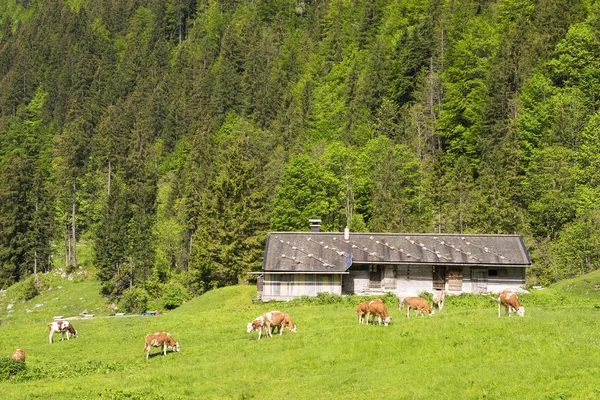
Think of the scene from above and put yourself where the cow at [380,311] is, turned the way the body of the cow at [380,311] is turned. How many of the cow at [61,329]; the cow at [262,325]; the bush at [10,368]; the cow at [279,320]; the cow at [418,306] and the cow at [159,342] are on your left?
1

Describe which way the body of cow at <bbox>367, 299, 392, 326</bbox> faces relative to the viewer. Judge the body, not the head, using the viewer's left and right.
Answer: facing the viewer and to the right of the viewer

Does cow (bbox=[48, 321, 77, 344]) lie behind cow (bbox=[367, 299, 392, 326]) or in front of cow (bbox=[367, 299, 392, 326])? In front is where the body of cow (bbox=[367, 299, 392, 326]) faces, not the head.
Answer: behind

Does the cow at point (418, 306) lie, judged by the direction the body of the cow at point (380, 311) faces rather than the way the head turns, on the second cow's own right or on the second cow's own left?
on the second cow's own left

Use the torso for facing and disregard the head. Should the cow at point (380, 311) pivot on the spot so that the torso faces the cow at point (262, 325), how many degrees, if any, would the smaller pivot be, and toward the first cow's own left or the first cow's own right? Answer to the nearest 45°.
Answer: approximately 135° to the first cow's own right

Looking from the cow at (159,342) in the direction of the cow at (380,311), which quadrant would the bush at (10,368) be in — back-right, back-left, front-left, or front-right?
back-right

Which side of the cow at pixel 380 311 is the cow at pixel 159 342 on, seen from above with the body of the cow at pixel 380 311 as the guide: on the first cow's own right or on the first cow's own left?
on the first cow's own right

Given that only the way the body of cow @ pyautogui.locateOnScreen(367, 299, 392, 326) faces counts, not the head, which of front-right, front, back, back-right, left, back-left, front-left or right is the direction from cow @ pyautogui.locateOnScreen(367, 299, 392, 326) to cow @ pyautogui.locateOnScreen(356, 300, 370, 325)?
back

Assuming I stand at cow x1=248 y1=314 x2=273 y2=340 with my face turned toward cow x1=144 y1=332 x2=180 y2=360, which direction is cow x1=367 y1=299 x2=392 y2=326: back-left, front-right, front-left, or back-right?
back-left

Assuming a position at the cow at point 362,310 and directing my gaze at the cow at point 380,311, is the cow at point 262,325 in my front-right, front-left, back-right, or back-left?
back-right

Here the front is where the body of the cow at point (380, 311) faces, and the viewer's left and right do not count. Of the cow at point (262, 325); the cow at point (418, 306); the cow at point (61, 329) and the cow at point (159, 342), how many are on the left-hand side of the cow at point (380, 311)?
1

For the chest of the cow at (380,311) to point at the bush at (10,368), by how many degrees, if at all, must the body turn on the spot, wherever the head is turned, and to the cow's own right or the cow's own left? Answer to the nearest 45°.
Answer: approximately 135° to the cow's own right

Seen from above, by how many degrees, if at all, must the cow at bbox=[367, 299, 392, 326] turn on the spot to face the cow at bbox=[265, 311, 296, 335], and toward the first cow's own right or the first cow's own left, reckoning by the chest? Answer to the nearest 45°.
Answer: approximately 135° to the first cow's own right
